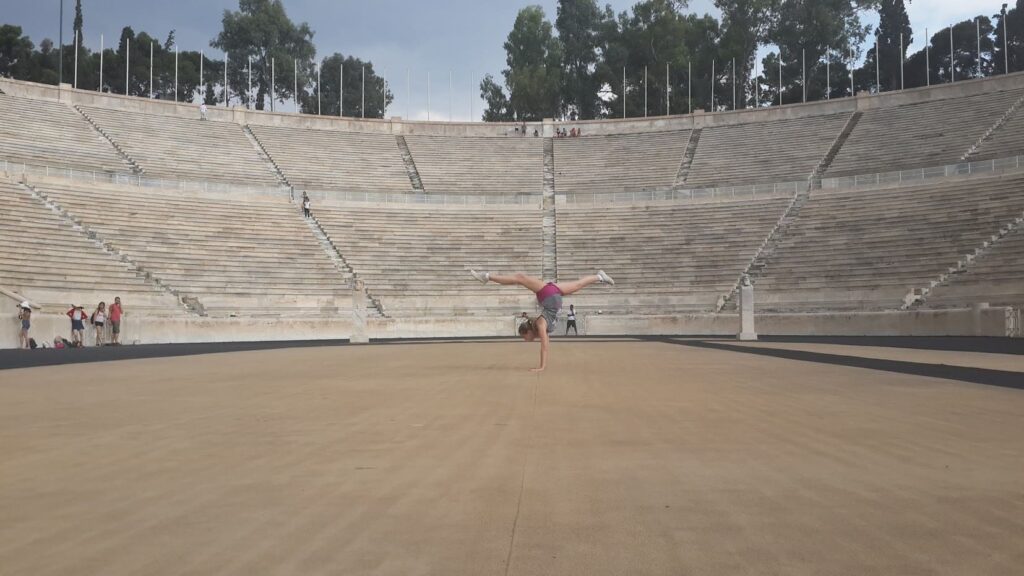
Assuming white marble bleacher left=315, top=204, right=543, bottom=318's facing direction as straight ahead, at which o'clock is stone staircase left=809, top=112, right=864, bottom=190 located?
The stone staircase is roughly at 9 o'clock from the white marble bleacher.

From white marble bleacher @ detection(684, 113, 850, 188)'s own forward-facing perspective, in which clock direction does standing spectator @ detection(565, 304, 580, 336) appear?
The standing spectator is roughly at 1 o'clock from the white marble bleacher.

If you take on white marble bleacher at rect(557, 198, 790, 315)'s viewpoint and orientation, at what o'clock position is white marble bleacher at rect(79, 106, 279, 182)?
white marble bleacher at rect(79, 106, 279, 182) is roughly at 3 o'clock from white marble bleacher at rect(557, 198, 790, 315).

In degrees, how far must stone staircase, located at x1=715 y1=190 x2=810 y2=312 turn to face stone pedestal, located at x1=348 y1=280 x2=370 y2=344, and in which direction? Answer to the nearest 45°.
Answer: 0° — it already faces it

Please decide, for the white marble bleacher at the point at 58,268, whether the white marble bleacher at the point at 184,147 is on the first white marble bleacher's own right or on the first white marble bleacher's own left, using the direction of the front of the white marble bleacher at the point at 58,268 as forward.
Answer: on the first white marble bleacher's own left

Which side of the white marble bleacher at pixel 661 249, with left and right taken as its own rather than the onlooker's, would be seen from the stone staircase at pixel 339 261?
right

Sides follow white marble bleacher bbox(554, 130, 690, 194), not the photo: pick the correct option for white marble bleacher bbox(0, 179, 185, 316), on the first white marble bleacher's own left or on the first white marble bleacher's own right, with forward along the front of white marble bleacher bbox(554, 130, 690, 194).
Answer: on the first white marble bleacher's own right

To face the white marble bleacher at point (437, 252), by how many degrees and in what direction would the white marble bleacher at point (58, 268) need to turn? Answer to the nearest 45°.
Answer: approximately 45° to its left

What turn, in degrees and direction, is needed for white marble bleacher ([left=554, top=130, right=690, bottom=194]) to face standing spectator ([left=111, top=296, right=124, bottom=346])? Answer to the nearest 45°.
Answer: approximately 45° to its right

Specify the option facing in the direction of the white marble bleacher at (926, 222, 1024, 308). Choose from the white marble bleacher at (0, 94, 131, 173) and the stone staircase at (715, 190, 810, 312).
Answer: the white marble bleacher at (0, 94, 131, 173)

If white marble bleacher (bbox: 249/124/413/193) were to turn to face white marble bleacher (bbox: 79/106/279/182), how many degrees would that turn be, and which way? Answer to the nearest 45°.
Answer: approximately 90° to its right

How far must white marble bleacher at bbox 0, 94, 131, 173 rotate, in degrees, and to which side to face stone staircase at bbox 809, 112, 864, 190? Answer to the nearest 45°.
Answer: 0° — it already faces it
